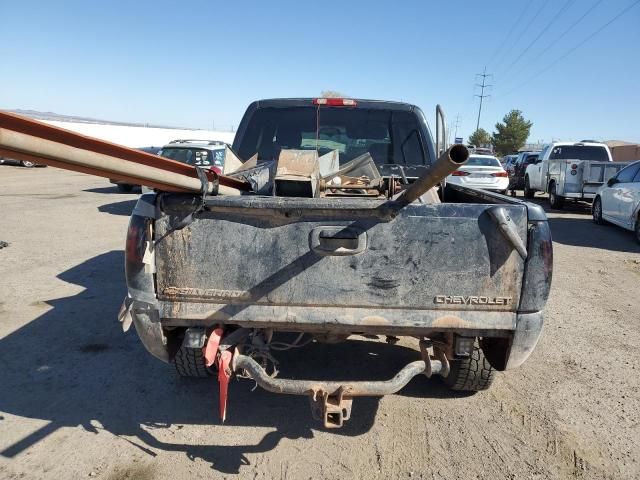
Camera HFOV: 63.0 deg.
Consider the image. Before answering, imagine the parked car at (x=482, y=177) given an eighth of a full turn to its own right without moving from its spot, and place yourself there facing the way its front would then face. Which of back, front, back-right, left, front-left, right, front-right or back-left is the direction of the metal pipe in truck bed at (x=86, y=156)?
back-right

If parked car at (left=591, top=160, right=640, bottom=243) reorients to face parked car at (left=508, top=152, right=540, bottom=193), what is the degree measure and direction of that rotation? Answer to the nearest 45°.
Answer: approximately 45° to its right

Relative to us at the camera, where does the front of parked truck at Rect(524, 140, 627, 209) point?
facing away from the viewer and to the left of the viewer

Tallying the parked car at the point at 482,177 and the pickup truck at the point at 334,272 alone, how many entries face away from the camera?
2

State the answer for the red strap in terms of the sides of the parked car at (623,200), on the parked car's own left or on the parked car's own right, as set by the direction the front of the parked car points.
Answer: on the parked car's own left

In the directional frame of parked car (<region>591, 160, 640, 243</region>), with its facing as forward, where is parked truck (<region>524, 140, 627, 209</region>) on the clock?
parked truck (<region>524, 140, 627, 209</region>) is roughly at 1 o'clock from parked car (<region>591, 160, 640, 243</region>).

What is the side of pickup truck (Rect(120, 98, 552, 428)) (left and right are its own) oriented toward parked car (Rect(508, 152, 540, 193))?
front

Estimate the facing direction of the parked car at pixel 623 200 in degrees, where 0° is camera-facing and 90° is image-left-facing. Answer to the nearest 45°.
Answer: approximately 135°

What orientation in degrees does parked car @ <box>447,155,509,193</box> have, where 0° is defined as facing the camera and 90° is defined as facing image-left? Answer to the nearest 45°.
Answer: approximately 180°

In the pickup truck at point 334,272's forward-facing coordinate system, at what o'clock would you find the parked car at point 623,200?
The parked car is roughly at 1 o'clock from the pickup truck.

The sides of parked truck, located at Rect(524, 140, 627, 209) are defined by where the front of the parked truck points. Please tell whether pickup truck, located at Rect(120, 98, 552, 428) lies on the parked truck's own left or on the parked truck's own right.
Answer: on the parked truck's own left

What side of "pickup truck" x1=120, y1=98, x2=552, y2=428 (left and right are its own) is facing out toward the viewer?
back

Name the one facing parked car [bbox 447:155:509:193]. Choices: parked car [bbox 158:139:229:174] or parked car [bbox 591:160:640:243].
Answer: parked car [bbox 591:160:640:243]

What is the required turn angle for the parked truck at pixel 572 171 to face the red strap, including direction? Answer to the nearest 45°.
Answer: approximately 135° to its left
